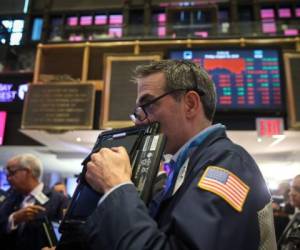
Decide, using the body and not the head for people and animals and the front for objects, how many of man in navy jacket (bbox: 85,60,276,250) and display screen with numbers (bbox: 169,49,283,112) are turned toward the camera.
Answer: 1

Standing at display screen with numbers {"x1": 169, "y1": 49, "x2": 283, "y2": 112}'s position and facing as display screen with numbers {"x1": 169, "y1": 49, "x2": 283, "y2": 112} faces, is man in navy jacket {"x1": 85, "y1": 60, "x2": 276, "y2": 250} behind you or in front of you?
in front

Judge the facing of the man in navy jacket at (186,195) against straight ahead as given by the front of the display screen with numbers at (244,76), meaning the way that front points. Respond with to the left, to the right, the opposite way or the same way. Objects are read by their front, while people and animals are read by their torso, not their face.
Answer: to the right

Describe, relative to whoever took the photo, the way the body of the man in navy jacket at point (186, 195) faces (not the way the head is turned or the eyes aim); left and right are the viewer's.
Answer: facing to the left of the viewer

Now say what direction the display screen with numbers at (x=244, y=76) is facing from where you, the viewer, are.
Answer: facing the viewer

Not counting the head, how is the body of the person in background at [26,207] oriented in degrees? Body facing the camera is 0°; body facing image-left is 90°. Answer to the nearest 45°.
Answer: approximately 45°

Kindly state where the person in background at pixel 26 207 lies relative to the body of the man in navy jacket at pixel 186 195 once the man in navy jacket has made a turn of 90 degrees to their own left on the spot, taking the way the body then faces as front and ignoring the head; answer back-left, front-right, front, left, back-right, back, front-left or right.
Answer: back-right

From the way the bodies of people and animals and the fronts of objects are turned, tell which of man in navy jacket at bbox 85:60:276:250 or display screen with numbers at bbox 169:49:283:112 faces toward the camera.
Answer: the display screen with numbers

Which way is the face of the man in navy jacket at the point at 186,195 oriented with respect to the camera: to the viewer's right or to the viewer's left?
to the viewer's left
